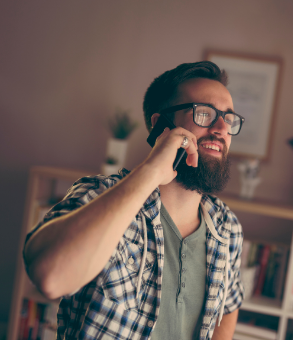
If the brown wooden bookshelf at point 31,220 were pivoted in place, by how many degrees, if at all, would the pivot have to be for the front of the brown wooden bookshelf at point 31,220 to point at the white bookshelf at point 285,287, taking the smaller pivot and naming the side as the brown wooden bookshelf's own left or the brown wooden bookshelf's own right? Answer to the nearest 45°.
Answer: approximately 90° to the brown wooden bookshelf's own left

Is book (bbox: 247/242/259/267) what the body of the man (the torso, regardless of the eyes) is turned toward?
no

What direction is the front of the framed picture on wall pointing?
toward the camera

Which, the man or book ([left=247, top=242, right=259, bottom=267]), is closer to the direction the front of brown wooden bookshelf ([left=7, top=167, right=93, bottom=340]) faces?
the man

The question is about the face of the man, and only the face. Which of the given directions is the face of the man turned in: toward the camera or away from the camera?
toward the camera

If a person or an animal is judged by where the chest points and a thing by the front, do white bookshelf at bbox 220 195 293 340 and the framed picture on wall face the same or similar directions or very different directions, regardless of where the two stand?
same or similar directions

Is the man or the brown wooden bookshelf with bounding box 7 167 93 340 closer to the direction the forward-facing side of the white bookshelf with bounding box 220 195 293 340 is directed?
the man

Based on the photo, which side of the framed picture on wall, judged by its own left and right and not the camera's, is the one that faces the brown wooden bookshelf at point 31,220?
right

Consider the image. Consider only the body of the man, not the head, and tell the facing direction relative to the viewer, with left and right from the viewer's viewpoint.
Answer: facing the viewer and to the right of the viewer

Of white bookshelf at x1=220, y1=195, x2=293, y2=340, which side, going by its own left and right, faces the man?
front

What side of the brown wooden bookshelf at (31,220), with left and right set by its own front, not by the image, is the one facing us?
front

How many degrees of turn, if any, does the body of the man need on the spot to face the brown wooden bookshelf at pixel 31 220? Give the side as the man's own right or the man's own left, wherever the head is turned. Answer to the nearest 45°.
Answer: approximately 180°
